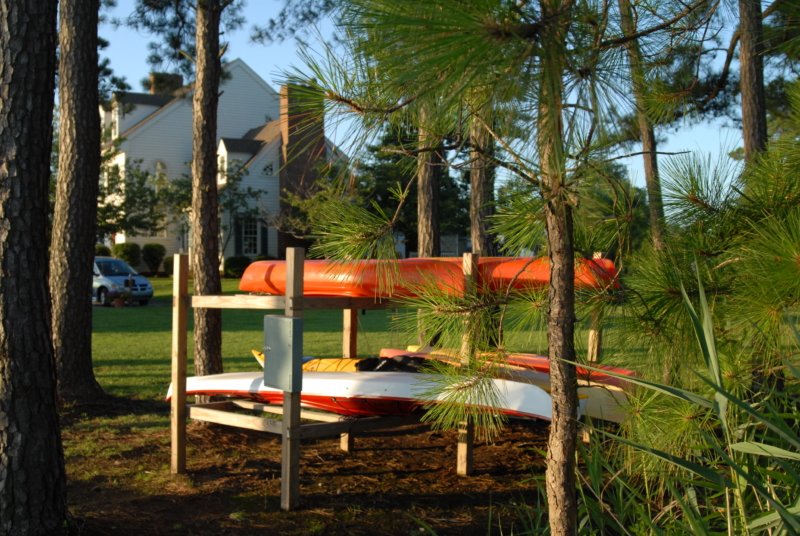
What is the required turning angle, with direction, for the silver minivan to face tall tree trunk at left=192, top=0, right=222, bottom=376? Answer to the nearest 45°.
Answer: approximately 45° to its right

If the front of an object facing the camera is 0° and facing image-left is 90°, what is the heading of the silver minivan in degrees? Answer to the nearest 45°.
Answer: approximately 315°

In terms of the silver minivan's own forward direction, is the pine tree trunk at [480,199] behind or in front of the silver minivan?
in front

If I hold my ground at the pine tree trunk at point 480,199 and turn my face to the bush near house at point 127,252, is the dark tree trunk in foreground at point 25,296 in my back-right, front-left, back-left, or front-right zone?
back-left
